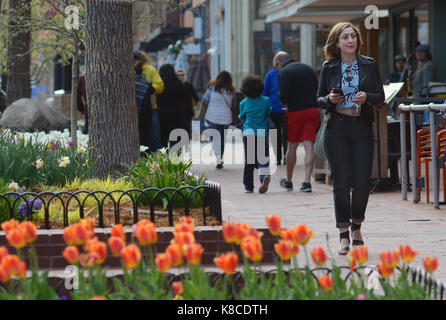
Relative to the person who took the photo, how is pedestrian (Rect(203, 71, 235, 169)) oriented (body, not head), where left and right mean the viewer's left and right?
facing away from the viewer

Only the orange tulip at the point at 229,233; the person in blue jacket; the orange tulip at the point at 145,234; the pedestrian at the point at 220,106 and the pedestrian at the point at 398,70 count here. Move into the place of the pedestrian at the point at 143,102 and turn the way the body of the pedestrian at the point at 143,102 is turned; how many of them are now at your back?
2

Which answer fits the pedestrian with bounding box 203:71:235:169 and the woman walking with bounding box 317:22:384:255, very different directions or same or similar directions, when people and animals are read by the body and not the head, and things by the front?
very different directions

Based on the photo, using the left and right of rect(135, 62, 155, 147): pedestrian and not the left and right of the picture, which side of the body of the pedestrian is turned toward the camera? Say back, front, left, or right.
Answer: back

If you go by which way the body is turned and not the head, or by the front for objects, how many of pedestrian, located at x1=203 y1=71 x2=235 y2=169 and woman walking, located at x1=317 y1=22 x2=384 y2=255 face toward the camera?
1

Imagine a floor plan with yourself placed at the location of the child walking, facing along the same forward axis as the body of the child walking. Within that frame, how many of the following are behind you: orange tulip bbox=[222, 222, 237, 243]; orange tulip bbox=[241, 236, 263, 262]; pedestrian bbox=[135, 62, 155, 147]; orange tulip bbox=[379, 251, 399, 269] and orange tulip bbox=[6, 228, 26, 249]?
4

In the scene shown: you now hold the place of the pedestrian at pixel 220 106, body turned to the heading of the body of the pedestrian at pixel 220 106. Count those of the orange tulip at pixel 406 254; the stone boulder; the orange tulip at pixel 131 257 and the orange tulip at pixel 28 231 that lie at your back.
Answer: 3

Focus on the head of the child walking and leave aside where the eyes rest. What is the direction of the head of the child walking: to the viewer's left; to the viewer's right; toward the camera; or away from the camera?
away from the camera

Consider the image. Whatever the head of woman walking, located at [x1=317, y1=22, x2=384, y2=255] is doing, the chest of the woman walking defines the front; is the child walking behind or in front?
behind

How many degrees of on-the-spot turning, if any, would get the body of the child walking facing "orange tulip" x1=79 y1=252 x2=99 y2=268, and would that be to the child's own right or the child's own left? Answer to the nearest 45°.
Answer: approximately 180°

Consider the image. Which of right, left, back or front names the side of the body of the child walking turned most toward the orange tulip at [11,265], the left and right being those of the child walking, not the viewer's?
back

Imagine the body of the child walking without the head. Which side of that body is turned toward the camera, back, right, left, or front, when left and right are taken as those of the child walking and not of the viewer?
back

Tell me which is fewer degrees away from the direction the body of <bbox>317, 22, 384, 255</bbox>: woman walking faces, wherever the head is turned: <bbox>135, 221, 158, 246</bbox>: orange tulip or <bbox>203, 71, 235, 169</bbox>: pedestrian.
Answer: the orange tulip

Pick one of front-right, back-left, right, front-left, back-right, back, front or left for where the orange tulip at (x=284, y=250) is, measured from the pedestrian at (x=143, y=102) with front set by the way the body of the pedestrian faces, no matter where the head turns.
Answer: back

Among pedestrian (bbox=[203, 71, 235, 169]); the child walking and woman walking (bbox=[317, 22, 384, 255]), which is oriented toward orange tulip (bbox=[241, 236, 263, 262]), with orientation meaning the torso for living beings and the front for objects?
the woman walking
